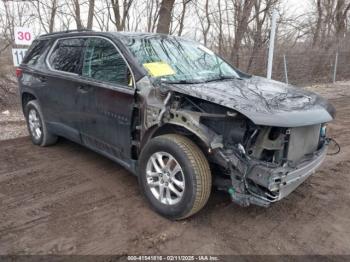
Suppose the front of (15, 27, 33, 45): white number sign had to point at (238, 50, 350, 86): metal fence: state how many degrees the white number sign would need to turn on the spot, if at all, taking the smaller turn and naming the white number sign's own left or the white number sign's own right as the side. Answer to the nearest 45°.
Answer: approximately 90° to the white number sign's own left

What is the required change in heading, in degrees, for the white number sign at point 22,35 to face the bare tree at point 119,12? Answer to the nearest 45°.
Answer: approximately 135° to its left

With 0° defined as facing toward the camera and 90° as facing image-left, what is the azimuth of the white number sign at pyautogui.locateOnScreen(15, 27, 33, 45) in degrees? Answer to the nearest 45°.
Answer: approximately 0°

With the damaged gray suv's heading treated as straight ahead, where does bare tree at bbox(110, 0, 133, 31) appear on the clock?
The bare tree is roughly at 7 o'clock from the damaged gray suv.

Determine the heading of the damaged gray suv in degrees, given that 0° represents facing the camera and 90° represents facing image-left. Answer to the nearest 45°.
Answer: approximately 315°

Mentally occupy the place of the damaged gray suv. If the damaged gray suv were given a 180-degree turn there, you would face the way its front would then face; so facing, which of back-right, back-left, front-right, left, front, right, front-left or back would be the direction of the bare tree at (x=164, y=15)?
front-right

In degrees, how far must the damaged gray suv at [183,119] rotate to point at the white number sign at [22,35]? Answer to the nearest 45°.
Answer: approximately 180°

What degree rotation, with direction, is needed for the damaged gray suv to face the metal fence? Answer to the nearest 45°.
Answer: approximately 90° to its left
